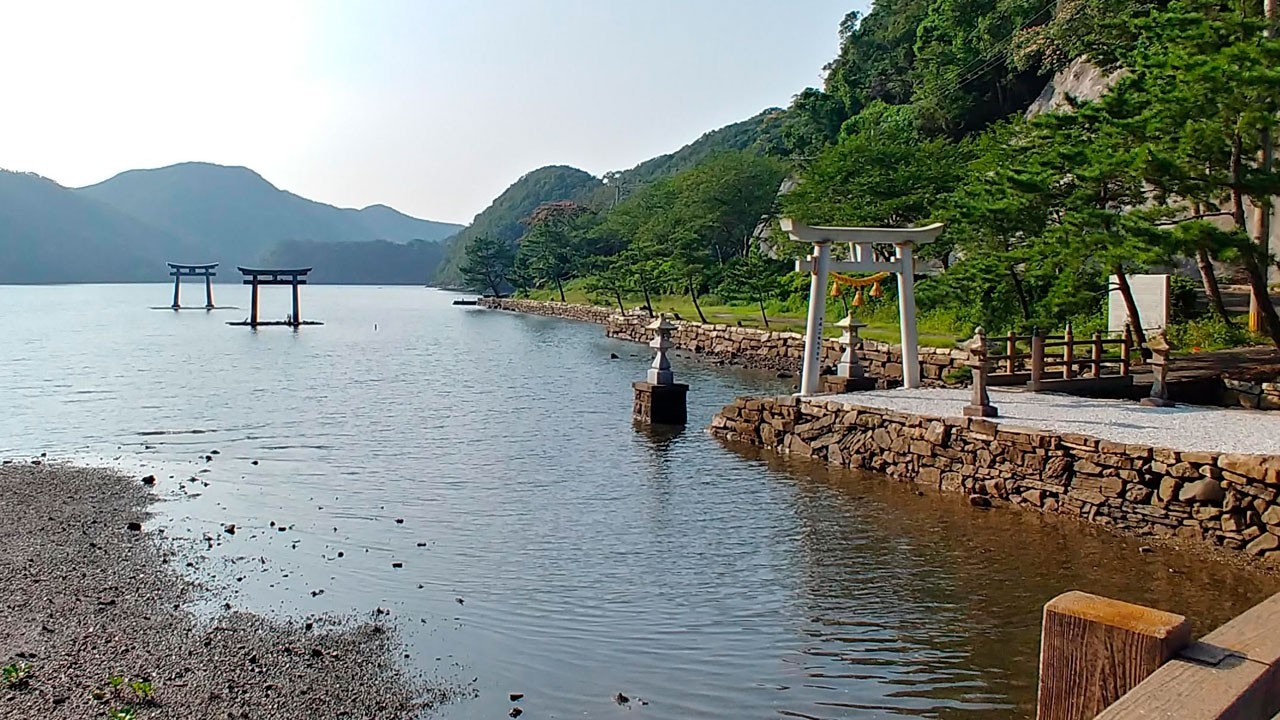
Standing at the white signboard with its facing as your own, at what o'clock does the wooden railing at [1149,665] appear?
The wooden railing is roughly at 12 o'clock from the white signboard.

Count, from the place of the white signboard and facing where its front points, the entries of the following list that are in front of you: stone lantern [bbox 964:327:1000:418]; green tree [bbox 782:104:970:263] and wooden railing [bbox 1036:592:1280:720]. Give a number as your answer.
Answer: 2

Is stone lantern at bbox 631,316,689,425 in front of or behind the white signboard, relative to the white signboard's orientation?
in front

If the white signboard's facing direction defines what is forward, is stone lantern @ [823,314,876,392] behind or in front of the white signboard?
in front

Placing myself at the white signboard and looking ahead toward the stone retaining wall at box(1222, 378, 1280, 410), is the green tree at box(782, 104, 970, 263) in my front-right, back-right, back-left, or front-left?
back-right

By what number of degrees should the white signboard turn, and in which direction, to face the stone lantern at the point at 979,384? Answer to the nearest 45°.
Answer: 0° — it already faces it

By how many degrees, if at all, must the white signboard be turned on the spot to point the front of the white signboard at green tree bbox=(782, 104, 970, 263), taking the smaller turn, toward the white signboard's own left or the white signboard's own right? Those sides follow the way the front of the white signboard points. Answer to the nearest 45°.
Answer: approximately 135° to the white signboard's own right

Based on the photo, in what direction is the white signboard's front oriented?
toward the camera

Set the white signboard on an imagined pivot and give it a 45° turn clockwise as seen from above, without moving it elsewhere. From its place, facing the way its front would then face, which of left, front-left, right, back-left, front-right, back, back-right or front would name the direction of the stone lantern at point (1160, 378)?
front-left

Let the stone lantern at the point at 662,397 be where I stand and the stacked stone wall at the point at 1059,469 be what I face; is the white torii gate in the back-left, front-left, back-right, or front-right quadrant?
front-left

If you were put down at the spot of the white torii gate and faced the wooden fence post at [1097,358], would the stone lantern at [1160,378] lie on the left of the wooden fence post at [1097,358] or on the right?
right

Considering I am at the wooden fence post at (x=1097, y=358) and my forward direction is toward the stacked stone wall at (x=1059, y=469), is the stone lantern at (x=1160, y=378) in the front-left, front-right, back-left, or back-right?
front-left

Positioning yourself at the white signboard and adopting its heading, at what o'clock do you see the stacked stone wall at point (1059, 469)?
The stacked stone wall is roughly at 12 o'clock from the white signboard.

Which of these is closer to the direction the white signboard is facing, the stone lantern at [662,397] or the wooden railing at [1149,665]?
the wooden railing

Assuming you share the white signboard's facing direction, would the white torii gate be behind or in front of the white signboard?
in front
